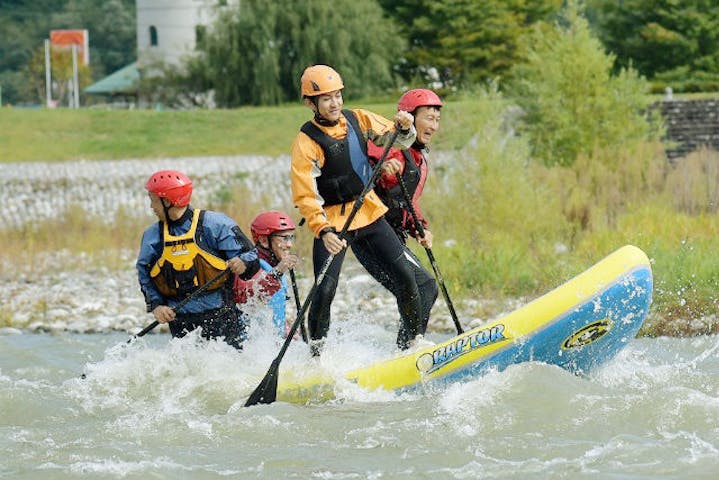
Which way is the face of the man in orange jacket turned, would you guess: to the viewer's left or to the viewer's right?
to the viewer's right

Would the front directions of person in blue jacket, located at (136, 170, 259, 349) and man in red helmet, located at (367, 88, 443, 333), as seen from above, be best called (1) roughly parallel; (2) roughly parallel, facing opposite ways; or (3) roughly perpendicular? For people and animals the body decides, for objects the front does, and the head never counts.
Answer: roughly perpendicular

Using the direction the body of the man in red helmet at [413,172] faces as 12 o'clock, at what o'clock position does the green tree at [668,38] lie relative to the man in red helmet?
The green tree is roughly at 8 o'clock from the man in red helmet.

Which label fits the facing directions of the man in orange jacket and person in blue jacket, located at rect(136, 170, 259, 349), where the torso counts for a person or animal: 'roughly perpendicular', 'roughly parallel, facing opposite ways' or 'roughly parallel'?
roughly parallel
